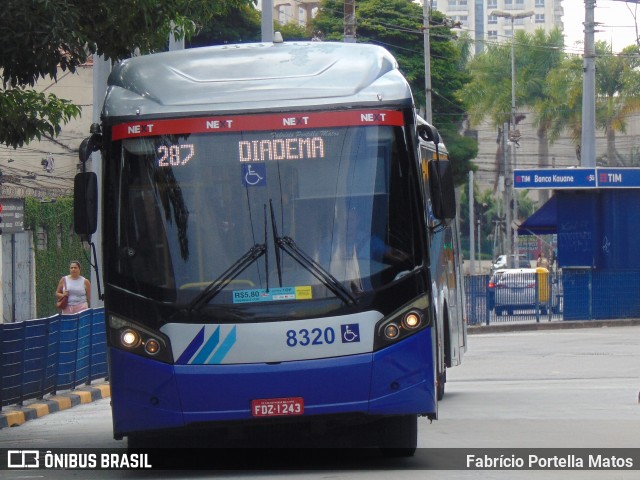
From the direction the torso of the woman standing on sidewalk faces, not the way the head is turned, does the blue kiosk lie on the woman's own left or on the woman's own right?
on the woman's own left

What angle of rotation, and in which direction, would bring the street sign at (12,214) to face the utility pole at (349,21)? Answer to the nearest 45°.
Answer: approximately 135° to its left

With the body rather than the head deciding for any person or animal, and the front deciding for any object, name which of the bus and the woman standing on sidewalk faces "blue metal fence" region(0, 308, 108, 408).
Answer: the woman standing on sidewalk

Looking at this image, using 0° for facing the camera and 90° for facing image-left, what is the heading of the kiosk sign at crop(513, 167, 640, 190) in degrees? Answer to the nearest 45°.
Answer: approximately 0°
